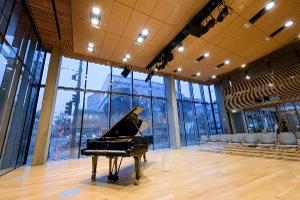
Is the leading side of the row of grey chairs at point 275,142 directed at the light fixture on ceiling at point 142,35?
yes

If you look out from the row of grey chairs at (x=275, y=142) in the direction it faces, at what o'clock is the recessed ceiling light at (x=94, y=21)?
The recessed ceiling light is roughly at 12 o'clock from the row of grey chairs.

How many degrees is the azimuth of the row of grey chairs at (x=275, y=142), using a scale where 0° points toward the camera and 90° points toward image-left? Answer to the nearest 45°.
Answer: approximately 45°

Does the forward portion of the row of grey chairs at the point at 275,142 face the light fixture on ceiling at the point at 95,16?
yes

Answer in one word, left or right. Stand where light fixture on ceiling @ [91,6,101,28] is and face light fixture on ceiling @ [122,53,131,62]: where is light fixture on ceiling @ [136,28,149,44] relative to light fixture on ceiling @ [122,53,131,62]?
right

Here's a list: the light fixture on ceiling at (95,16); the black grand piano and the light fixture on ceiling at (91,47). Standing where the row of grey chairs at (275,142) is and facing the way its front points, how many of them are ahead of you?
3

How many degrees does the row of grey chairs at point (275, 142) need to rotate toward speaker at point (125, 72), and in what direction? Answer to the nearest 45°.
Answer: approximately 45° to its right

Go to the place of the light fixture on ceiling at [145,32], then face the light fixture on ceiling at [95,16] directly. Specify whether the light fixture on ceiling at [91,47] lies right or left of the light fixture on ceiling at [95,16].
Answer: right

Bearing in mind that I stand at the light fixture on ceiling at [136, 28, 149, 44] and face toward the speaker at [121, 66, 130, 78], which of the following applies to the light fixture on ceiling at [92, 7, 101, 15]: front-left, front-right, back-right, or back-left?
back-left
